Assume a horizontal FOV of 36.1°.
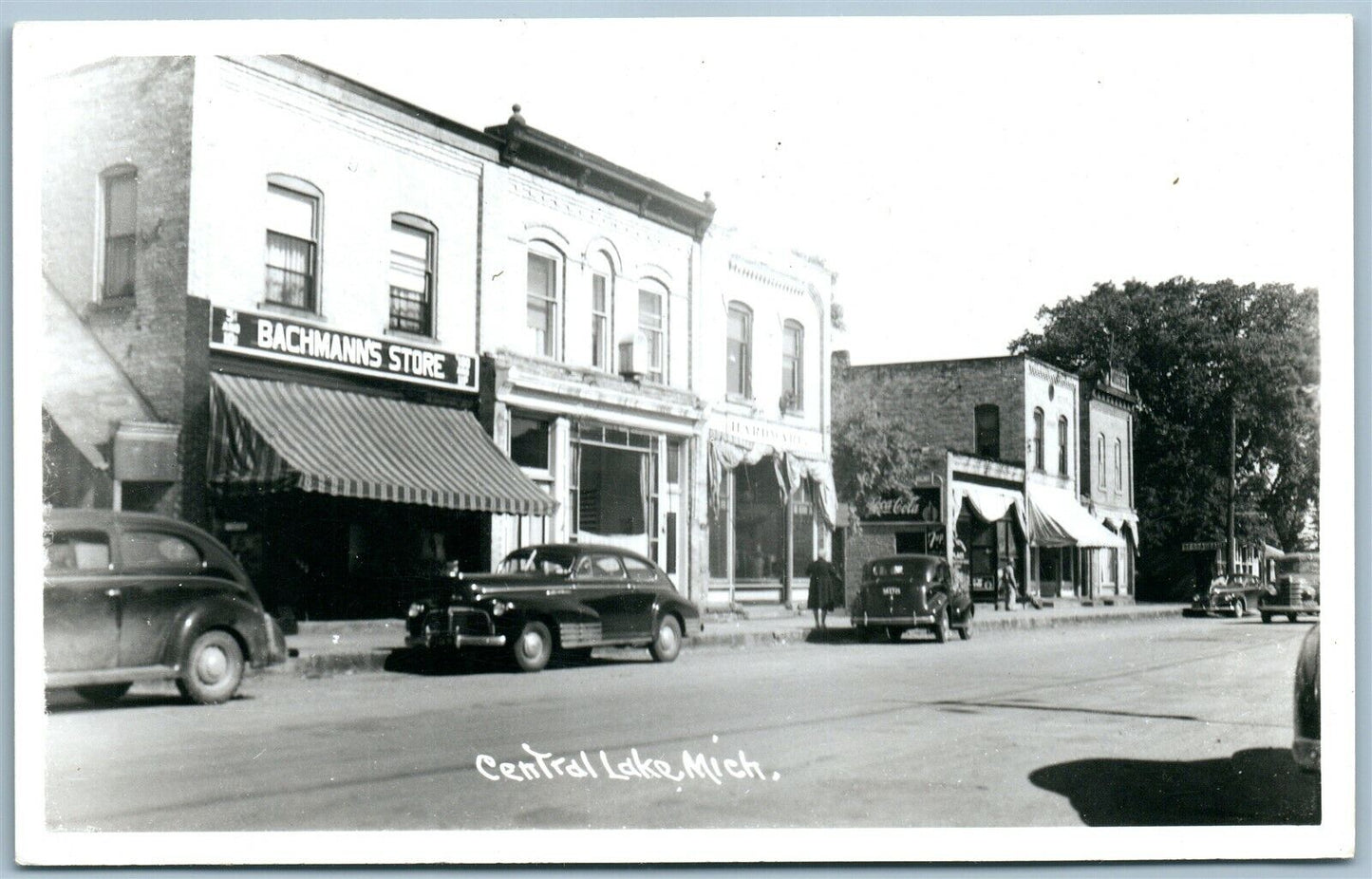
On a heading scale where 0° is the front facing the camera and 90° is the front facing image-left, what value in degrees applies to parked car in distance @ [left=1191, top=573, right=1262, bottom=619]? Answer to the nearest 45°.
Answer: approximately 45°

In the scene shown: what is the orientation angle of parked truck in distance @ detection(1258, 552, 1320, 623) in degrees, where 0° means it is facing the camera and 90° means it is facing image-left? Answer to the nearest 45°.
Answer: approximately 45°

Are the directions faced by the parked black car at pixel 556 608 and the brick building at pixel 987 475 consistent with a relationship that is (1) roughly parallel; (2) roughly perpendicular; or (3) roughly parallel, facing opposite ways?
roughly perpendicular

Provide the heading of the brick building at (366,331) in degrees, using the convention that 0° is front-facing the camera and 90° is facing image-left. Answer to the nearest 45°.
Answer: approximately 315°

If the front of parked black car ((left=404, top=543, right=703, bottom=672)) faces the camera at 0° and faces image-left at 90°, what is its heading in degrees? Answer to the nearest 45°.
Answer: approximately 45°

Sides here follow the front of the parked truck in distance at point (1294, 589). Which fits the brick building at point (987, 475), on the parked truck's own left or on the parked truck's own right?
on the parked truck's own right

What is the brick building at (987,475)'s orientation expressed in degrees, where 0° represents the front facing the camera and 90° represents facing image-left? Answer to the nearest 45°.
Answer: approximately 315°

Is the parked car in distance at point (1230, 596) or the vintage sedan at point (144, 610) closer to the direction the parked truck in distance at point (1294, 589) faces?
the vintage sedan
